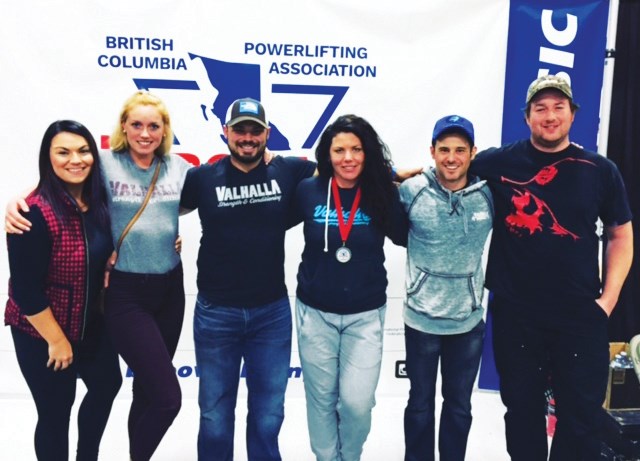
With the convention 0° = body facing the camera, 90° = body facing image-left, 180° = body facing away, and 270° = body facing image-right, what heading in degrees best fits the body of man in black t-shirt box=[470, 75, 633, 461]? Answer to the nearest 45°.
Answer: approximately 0°

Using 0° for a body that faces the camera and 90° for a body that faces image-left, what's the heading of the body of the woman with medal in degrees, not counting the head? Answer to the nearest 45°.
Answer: approximately 0°
